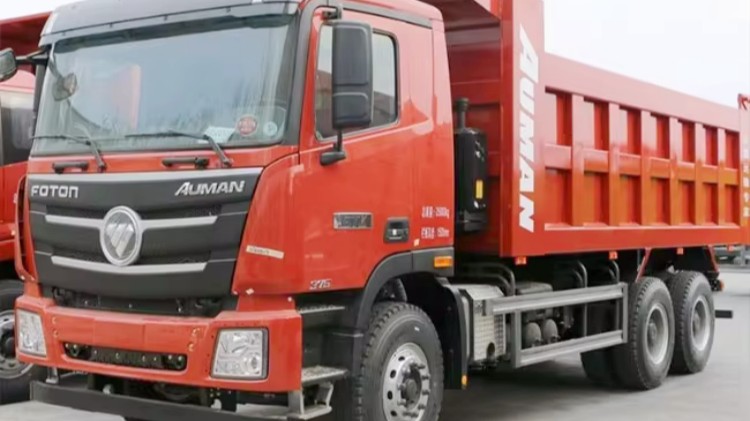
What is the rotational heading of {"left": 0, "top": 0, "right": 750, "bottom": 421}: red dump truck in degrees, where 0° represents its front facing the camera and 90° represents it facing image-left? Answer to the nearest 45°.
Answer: approximately 45°

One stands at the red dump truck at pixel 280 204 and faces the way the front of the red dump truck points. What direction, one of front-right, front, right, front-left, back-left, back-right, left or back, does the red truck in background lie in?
right
